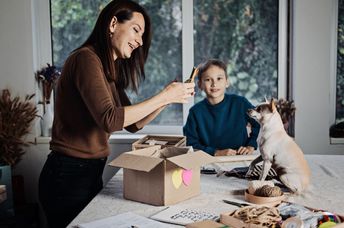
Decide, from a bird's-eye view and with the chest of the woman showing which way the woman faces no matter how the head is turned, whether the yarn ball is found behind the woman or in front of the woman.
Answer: in front

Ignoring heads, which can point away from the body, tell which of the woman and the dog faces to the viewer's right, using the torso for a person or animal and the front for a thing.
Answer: the woman

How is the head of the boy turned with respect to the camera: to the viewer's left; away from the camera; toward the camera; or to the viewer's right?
toward the camera

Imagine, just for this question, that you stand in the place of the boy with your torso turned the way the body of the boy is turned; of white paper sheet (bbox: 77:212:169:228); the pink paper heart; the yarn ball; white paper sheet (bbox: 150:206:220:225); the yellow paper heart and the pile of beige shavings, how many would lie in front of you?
6

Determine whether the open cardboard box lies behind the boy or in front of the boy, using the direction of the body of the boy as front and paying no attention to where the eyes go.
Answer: in front

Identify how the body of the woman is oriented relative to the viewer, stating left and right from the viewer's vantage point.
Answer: facing to the right of the viewer

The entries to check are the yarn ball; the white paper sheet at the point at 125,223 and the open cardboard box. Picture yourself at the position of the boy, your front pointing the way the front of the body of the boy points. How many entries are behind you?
0

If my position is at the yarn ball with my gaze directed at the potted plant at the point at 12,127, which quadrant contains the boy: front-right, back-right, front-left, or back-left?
front-right

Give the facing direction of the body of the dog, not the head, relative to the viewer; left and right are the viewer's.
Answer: facing to the left of the viewer

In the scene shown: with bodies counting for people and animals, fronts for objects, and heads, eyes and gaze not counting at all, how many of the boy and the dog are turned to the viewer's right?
0

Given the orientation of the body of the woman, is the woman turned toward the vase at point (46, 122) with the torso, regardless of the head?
no

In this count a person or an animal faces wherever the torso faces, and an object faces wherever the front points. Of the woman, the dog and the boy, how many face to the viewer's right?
1

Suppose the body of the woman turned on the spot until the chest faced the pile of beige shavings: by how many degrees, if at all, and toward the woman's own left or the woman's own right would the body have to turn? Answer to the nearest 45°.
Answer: approximately 45° to the woman's own right

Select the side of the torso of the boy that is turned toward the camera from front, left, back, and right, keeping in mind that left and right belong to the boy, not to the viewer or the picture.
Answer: front

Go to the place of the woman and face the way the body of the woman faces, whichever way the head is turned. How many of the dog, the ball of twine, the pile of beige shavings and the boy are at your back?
0

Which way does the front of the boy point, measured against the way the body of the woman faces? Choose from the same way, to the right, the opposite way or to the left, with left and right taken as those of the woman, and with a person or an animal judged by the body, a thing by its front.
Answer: to the right
